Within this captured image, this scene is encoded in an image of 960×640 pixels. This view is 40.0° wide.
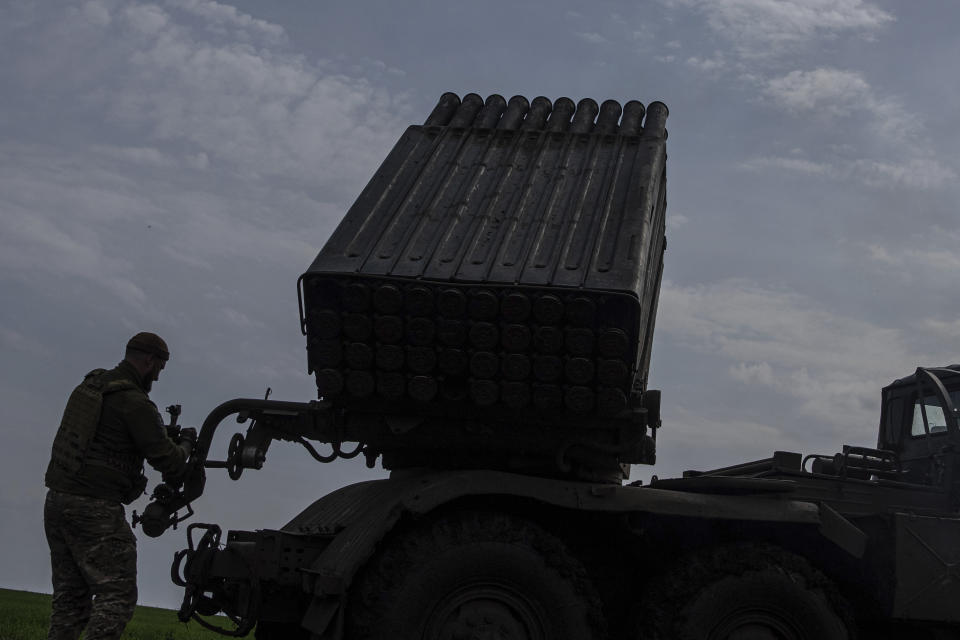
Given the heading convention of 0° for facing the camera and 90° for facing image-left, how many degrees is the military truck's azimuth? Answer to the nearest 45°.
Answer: approximately 270°

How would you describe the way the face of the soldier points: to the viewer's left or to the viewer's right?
to the viewer's right

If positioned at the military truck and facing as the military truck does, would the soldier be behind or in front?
behind
